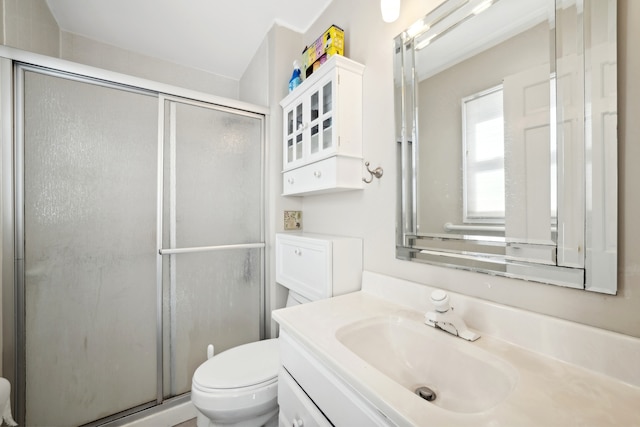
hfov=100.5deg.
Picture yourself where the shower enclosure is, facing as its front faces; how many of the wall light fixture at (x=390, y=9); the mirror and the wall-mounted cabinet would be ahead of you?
3

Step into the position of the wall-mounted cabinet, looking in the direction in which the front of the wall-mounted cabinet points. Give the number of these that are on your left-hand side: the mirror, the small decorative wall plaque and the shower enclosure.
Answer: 1

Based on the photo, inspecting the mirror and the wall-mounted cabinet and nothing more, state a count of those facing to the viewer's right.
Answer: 0

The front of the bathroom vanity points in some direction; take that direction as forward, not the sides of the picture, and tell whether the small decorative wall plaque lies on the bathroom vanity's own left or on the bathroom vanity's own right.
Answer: on the bathroom vanity's own right

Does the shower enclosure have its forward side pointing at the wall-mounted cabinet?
no

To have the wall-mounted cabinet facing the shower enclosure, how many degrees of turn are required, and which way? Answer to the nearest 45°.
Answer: approximately 45° to its right

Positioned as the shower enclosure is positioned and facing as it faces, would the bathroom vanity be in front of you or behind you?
in front

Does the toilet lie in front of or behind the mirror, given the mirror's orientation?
in front

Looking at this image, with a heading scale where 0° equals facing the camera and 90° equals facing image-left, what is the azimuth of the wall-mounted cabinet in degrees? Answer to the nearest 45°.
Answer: approximately 45°

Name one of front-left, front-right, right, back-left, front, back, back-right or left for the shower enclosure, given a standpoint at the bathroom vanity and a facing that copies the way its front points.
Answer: front-right
